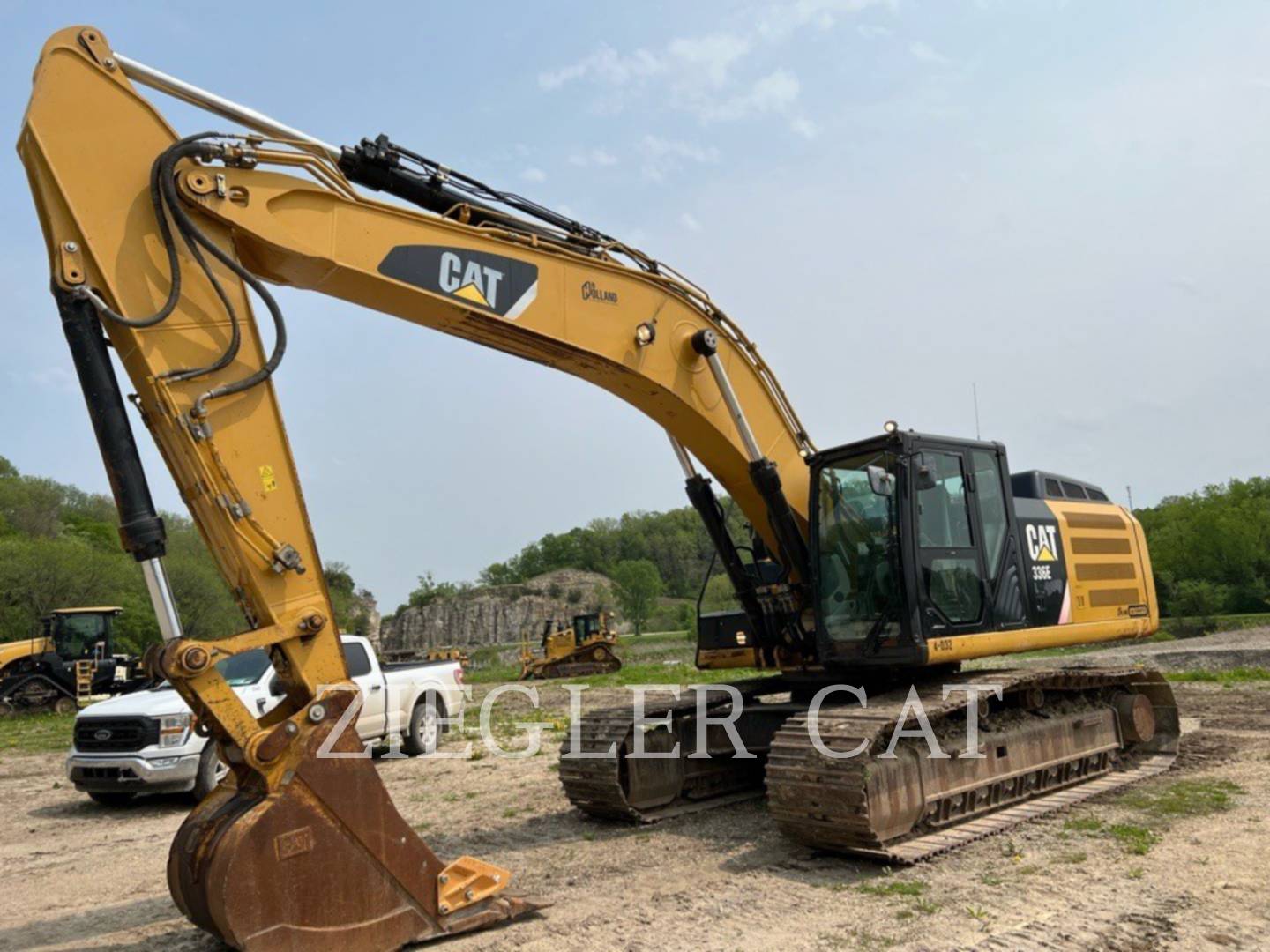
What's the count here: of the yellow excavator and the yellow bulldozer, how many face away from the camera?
0

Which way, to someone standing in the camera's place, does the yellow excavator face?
facing the viewer and to the left of the viewer

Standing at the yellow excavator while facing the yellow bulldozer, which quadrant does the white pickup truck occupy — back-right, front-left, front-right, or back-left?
front-left

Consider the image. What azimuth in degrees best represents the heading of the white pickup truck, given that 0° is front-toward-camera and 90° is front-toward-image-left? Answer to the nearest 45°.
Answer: approximately 45°

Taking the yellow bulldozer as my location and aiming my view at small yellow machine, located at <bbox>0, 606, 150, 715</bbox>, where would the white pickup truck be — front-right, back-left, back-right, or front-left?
front-left

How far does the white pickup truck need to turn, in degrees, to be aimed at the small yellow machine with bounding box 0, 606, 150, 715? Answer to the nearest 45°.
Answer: approximately 135° to its right

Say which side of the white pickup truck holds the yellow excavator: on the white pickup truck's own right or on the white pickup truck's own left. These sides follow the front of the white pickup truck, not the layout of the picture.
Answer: on the white pickup truck's own left

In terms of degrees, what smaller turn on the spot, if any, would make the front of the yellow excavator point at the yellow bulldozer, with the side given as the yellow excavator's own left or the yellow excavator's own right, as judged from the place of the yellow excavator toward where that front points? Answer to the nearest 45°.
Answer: approximately 135° to the yellow excavator's own right

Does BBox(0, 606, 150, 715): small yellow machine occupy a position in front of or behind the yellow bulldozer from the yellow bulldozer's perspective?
in front

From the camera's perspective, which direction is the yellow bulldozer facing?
to the viewer's left

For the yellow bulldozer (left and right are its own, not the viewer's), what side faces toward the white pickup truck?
left

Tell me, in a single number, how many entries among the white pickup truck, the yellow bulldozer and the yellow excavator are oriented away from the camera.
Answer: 0

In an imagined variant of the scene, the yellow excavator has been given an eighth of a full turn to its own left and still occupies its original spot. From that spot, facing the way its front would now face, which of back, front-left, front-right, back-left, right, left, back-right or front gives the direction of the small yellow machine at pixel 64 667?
back-right

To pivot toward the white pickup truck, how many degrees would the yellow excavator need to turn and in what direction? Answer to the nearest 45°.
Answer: approximately 90° to its right

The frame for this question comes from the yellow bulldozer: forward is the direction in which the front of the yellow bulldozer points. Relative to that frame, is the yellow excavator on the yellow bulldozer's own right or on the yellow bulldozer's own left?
on the yellow bulldozer's own left
